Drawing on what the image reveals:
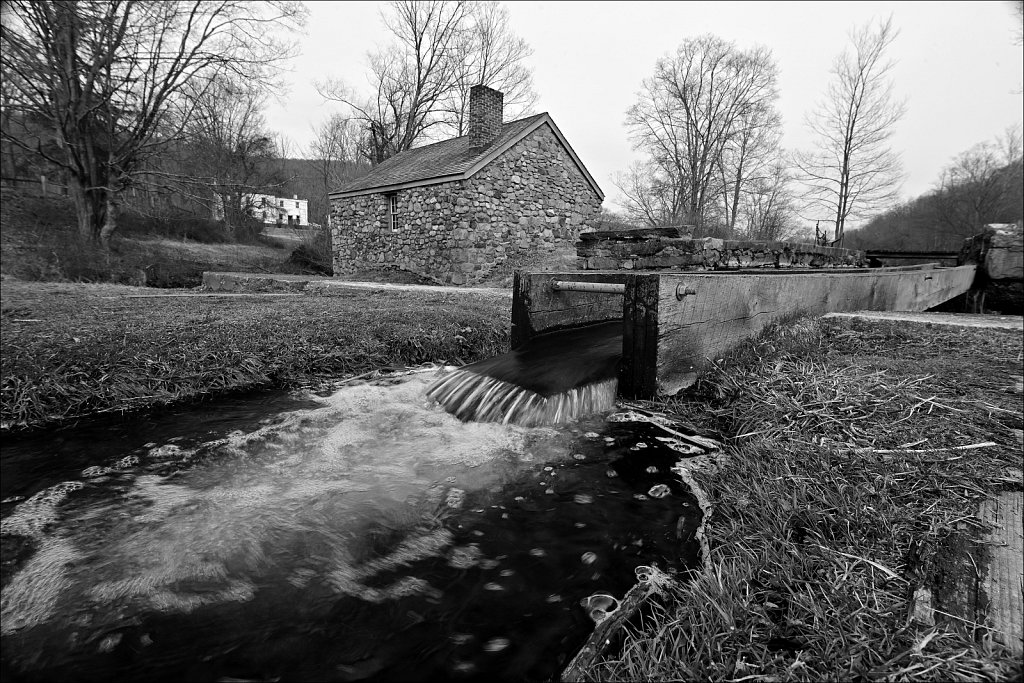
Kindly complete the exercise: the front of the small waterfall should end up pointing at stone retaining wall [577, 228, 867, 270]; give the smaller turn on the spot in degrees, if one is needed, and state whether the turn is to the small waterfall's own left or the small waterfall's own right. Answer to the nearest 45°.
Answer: approximately 180°

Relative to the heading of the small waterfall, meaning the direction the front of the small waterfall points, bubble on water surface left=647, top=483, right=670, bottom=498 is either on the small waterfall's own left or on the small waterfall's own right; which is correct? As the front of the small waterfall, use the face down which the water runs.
on the small waterfall's own left

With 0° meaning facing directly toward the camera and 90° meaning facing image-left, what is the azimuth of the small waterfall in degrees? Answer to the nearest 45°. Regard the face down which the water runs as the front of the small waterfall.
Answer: approximately 45°

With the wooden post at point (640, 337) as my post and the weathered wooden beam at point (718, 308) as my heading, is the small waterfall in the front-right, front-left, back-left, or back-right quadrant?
back-left

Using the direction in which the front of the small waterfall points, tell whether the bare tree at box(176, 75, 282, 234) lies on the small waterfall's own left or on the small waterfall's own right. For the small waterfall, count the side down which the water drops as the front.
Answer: on the small waterfall's own right

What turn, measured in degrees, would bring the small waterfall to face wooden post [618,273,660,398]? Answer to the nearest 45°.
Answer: approximately 135° to its left

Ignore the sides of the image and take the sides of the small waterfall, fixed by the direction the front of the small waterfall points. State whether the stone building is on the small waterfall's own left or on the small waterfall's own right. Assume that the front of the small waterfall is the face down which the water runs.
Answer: on the small waterfall's own right
